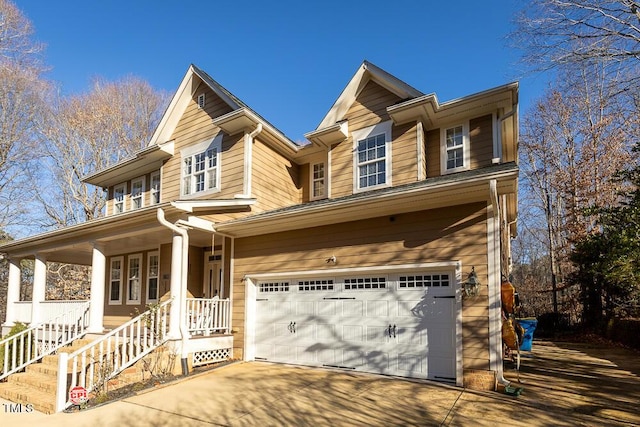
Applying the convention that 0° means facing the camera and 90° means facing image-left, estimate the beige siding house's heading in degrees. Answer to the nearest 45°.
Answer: approximately 45°

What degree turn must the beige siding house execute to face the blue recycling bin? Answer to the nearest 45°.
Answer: approximately 135° to its left

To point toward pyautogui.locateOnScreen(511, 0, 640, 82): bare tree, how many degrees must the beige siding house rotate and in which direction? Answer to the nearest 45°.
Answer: approximately 90° to its left

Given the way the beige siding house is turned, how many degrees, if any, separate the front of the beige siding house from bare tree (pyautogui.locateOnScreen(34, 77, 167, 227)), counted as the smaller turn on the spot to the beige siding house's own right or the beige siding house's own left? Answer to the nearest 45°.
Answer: approximately 90° to the beige siding house's own right

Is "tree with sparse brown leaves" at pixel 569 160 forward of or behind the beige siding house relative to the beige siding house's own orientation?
behind
